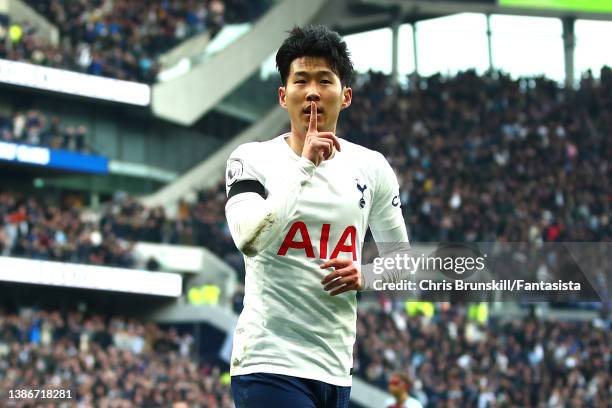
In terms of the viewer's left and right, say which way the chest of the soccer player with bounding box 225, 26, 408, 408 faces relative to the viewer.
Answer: facing the viewer

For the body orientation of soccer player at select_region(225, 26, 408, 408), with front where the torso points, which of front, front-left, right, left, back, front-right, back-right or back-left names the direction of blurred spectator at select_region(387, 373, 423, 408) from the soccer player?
back
